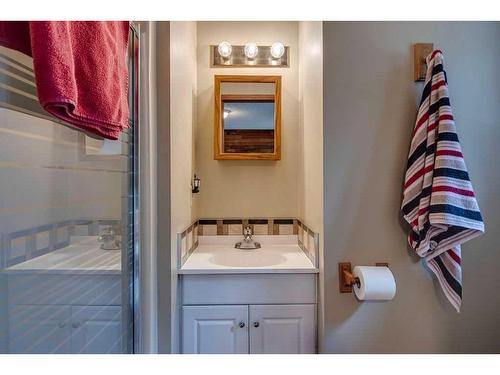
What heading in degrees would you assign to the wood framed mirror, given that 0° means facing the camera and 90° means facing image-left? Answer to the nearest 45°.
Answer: approximately 0°

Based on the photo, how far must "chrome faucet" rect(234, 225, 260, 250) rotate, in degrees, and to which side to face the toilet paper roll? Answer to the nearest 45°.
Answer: approximately 45° to its left

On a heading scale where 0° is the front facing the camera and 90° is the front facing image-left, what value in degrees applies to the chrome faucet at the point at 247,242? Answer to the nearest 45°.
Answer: approximately 0°

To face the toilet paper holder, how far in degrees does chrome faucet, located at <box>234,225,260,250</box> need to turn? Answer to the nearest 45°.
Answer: approximately 45° to its left
